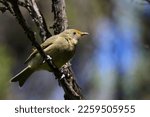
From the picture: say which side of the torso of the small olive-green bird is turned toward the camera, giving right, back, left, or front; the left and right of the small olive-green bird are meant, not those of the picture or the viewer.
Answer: right
